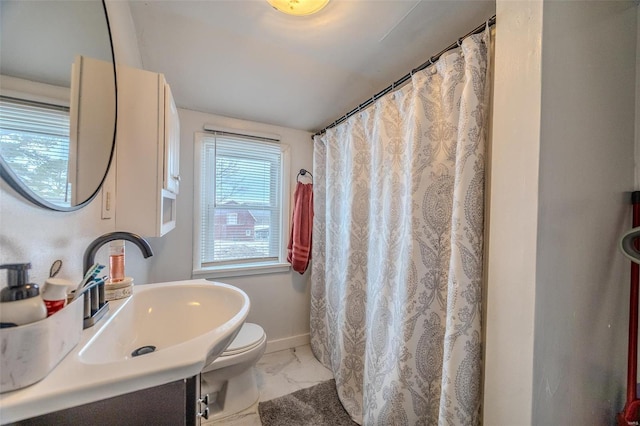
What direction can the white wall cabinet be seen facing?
to the viewer's right

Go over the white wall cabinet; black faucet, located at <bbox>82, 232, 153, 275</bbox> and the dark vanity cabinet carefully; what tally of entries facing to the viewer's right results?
3

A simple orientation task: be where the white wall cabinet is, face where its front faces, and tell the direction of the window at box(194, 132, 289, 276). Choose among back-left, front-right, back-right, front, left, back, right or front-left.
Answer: front-left

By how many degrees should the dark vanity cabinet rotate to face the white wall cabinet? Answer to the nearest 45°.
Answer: approximately 90° to its left

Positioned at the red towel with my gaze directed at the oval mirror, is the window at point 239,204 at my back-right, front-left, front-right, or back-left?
front-right

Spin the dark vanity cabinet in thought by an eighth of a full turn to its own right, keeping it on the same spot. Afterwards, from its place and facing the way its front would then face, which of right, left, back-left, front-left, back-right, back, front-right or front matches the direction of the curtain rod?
front-left

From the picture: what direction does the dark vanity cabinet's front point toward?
to the viewer's right

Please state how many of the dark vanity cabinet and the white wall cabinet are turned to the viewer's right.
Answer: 2

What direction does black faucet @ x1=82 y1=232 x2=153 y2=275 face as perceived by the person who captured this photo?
facing to the right of the viewer

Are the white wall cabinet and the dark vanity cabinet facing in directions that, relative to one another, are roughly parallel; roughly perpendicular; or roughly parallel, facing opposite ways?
roughly parallel

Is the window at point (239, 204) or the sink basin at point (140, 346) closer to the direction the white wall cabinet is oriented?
the window
